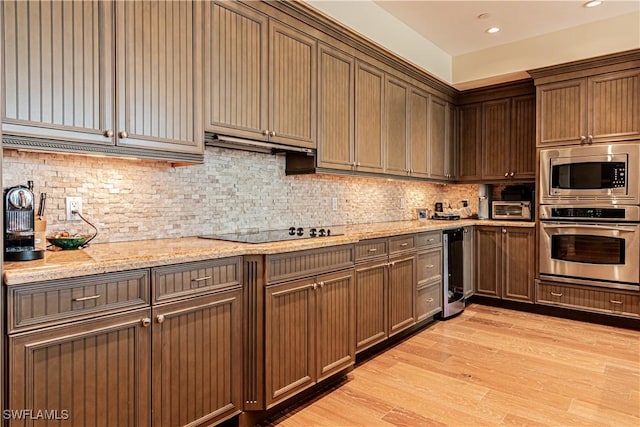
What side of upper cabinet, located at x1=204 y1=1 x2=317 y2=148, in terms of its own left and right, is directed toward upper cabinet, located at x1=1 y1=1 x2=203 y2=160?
right

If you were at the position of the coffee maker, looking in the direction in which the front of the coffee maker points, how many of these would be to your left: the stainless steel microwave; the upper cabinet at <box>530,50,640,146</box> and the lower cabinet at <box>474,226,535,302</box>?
3

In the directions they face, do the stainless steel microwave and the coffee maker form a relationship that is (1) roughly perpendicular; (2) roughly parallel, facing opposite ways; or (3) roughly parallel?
roughly perpendicular

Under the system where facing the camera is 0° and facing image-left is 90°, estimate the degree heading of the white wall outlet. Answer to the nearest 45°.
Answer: approximately 0°

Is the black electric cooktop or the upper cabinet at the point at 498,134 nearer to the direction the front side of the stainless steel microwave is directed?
the black electric cooktop

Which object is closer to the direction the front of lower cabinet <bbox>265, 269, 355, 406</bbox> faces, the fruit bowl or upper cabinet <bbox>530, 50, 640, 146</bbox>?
the upper cabinet

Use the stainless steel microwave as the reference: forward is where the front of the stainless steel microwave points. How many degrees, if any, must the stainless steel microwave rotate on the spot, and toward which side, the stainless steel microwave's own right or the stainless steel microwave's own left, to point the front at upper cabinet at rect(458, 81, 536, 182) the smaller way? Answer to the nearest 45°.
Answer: approximately 135° to the stainless steel microwave's own right

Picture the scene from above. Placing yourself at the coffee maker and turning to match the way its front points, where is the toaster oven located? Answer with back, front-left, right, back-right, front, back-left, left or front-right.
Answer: left

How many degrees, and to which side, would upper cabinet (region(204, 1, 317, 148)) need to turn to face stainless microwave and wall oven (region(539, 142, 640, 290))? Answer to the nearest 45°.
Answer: approximately 45° to its left
